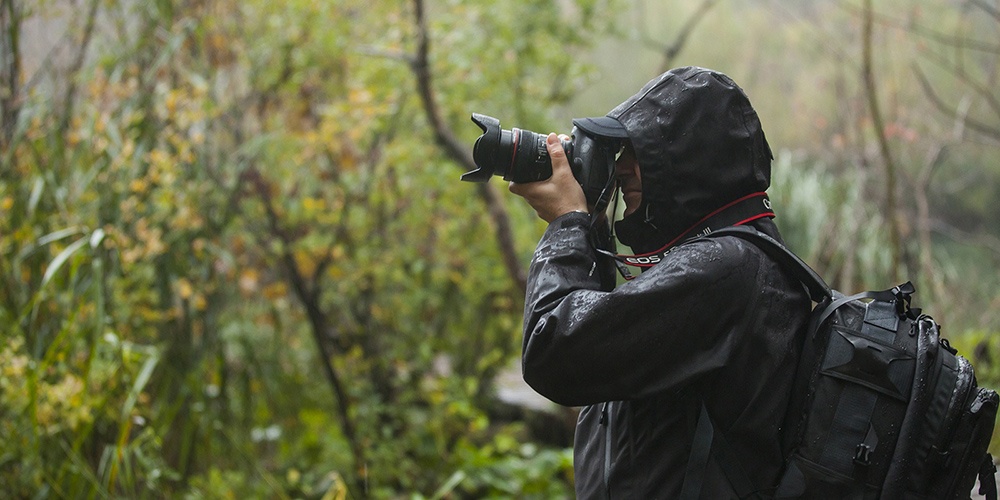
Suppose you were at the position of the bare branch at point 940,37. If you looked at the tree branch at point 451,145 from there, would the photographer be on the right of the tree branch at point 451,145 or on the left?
left

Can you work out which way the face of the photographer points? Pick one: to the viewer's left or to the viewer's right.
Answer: to the viewer's left

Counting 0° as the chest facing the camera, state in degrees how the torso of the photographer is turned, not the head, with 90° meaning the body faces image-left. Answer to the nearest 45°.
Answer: approximately 90°

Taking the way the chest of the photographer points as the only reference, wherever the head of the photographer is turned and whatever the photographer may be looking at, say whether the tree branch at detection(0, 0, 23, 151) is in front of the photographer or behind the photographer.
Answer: in front

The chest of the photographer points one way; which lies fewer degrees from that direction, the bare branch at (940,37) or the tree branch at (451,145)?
the tree branch

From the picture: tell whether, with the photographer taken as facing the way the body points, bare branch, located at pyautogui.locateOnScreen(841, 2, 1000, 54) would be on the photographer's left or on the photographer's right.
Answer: on the photographer's right

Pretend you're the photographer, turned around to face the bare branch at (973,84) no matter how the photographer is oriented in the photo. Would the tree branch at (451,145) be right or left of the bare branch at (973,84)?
left

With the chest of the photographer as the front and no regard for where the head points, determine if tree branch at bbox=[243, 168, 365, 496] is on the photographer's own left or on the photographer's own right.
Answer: on the photographer's own right

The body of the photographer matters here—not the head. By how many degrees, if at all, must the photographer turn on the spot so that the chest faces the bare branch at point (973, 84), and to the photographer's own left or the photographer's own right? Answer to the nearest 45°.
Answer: approximately 90° to the photographer's own right

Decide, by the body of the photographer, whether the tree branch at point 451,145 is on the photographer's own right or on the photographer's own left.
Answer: on the photographer's own right

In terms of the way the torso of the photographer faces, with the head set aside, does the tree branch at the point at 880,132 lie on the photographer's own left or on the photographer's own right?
on the photographer's own right

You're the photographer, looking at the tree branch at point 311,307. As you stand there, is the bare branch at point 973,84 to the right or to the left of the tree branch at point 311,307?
right
